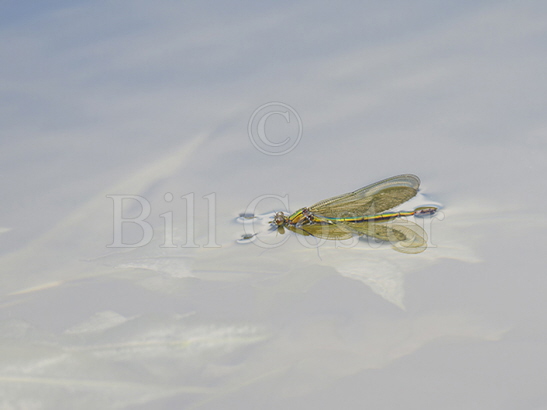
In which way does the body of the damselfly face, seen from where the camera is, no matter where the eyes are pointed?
to the viewer's left
